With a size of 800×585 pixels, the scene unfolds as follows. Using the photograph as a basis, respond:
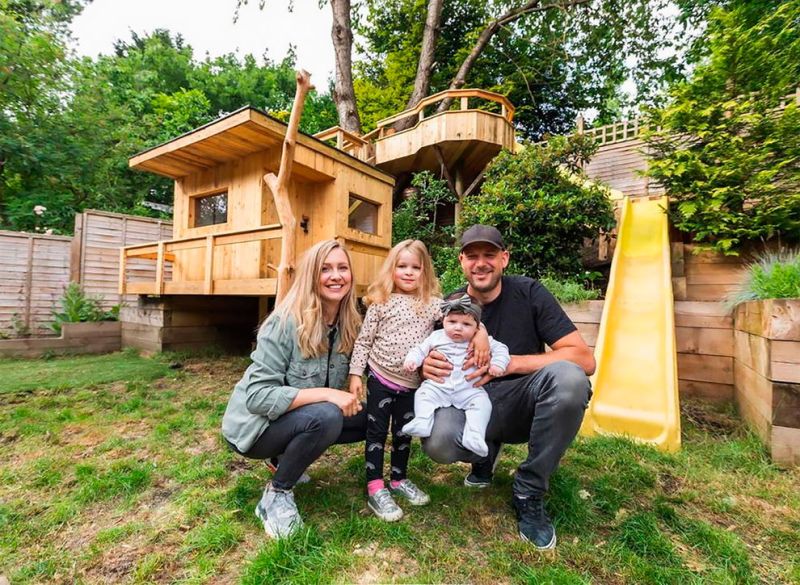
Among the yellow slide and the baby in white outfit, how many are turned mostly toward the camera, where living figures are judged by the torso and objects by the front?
2

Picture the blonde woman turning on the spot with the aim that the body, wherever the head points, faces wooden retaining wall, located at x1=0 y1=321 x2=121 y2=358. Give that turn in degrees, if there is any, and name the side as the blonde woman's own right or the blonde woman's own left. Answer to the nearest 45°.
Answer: approximately 180°

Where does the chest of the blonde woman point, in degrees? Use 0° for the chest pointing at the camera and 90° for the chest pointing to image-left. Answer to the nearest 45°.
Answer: approximately 315°

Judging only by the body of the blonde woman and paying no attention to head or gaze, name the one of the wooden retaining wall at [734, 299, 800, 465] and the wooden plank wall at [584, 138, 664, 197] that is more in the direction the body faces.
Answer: the wooden retaining wall

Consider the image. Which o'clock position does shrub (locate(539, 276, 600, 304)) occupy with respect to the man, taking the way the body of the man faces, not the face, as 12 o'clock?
The shrub is roughly at 5 o'clock from the man.

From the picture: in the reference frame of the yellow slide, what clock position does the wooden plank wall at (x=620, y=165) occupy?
The wooden plank wall is roughly at 6 o'clock from the yellow slide.

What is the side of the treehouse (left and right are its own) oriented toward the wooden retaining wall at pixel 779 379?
left
